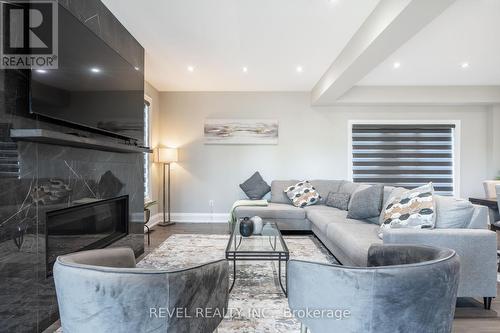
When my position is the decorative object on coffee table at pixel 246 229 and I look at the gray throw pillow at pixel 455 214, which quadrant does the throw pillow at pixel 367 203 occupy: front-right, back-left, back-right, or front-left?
front-left

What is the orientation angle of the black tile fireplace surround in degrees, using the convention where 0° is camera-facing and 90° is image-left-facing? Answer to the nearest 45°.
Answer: approximately 315°

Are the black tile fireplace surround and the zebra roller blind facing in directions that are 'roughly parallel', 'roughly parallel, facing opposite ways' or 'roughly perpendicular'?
roughly perpendicular

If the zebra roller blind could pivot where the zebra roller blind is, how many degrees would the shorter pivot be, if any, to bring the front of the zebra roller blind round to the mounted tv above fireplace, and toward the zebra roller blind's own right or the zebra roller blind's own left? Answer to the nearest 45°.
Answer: approximately 45° to the zebra roller blind's own right

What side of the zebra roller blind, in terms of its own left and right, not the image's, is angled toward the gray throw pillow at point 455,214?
front

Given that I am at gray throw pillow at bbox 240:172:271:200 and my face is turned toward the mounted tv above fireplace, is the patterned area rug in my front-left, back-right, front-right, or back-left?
front-left

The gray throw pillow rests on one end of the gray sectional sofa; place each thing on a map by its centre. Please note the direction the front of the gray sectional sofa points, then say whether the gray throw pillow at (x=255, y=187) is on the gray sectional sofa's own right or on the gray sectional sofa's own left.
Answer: on the gray sectional sofa's own right

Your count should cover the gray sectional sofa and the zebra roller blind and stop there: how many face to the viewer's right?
0

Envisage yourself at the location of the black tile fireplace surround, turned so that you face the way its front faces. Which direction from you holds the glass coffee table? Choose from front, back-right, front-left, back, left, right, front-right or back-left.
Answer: front-left

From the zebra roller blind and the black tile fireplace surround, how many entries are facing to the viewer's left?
0

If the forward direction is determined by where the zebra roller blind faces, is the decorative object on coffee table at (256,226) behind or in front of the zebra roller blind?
in front

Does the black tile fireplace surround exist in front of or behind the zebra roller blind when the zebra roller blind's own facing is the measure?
in front

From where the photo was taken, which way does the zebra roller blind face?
toward the camera

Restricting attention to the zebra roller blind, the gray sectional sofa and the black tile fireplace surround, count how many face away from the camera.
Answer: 0
